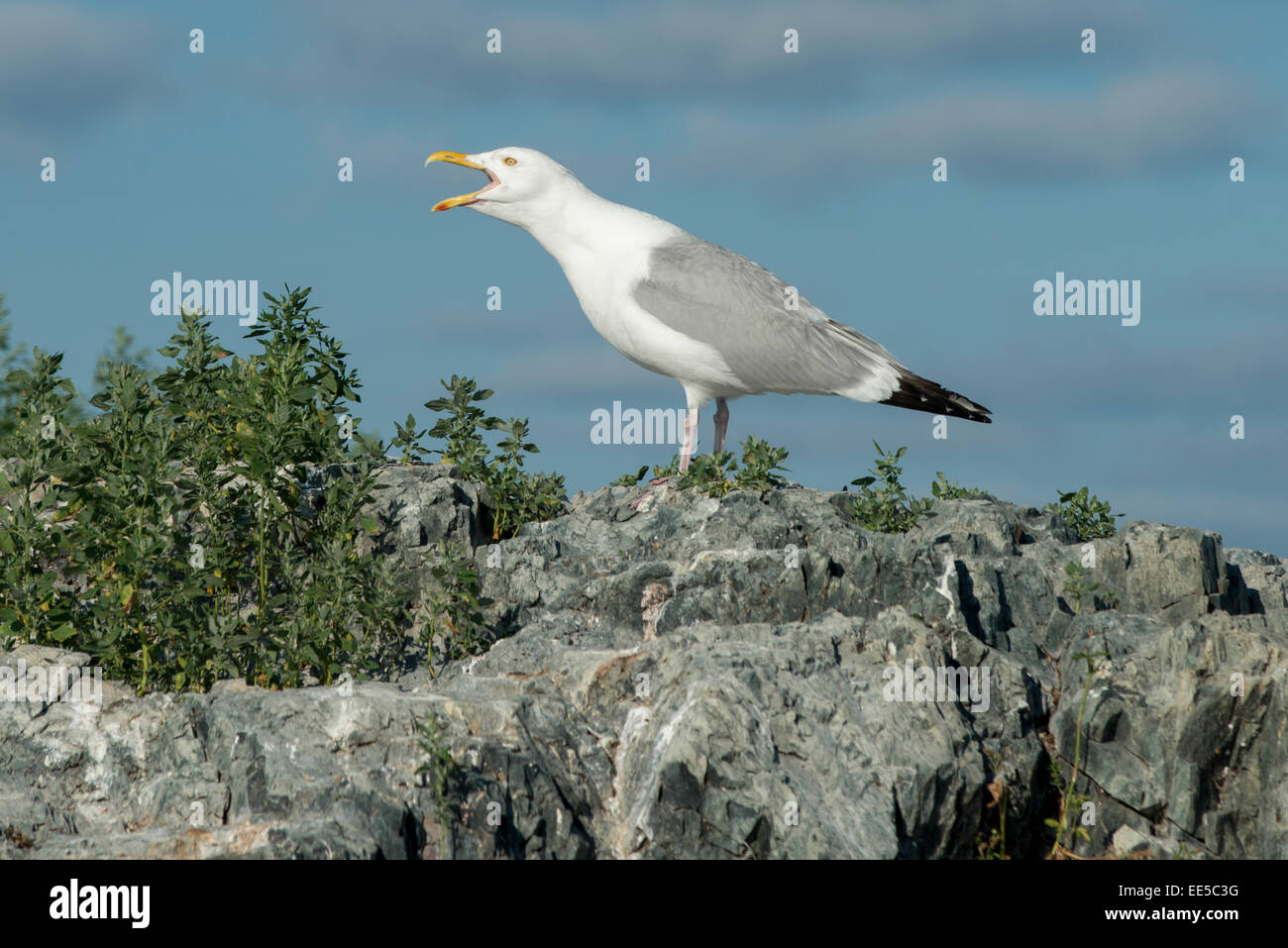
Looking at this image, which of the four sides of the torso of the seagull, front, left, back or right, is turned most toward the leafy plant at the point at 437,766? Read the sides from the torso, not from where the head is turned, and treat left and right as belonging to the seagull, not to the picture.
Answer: left

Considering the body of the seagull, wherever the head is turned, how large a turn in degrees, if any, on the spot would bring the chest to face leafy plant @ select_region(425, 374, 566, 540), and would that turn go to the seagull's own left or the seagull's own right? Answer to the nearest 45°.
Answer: approximately 45° to the seagull's own left

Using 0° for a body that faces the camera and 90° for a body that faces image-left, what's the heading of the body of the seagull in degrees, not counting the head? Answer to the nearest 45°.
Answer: approximately 90°

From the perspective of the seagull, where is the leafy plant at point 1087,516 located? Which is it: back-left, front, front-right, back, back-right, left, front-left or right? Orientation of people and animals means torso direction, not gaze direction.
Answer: back
